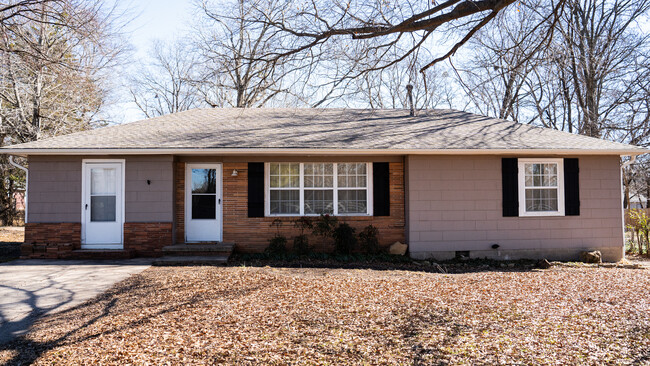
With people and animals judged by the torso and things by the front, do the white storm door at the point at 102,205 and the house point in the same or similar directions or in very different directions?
same or similar directions

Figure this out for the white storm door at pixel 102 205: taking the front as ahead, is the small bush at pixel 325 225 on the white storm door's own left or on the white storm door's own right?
on the white storm door's own left

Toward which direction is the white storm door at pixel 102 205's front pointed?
toward the camera

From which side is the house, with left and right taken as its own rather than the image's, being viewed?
front
